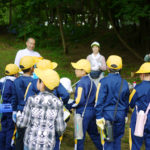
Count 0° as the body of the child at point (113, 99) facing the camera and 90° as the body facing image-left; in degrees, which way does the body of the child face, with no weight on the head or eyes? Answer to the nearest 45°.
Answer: approximately 180°

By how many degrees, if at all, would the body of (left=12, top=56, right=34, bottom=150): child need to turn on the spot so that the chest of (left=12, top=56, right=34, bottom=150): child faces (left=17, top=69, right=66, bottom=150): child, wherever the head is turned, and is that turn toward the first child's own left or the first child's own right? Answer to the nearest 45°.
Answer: approximately 135° to the first child's own right

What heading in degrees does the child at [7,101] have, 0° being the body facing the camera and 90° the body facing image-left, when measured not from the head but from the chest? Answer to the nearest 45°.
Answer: approximately 225°

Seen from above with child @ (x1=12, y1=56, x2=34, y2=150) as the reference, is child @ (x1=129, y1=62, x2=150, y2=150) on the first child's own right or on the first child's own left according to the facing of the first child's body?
on the first child's own right

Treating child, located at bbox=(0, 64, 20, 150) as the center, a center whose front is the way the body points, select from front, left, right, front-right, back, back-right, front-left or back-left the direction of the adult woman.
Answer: front

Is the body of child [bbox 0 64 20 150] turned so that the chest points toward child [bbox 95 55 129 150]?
no

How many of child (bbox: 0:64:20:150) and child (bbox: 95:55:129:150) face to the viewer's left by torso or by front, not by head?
0

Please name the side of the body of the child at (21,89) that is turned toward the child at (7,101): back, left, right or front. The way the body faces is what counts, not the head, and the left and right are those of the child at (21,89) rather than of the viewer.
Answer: left

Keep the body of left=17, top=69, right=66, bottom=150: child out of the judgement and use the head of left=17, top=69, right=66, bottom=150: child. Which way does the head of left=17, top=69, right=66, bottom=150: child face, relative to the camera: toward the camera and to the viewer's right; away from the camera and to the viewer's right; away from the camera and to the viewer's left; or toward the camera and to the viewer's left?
away from the camera and to the viewer's left

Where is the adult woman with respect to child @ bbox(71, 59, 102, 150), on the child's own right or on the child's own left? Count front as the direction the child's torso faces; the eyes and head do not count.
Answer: on the child's own right

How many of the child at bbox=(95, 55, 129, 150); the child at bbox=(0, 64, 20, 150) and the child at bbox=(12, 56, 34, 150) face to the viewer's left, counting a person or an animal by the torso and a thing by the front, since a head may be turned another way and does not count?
0

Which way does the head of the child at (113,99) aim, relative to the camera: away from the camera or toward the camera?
away from the camera

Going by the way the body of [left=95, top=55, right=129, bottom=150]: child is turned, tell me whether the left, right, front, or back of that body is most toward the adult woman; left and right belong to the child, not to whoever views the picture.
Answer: front

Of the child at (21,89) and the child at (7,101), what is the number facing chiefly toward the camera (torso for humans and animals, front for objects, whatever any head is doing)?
0
